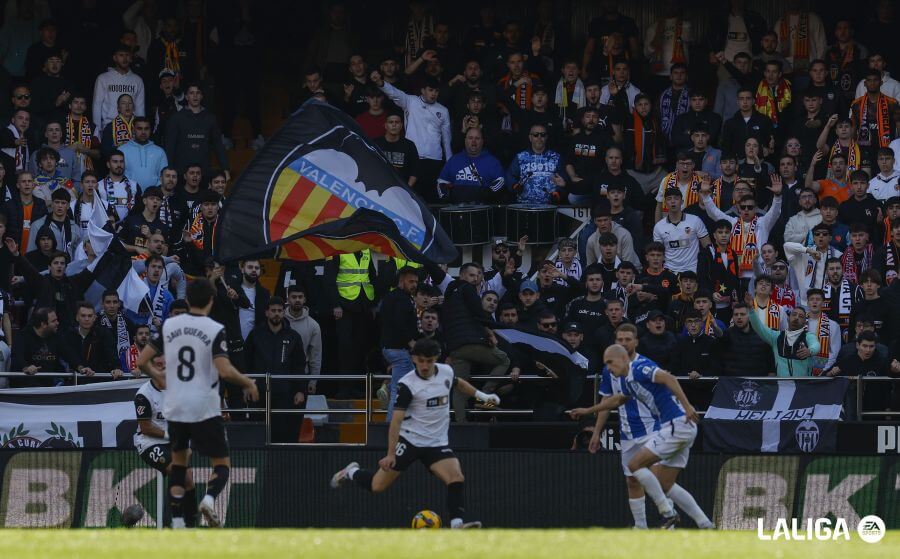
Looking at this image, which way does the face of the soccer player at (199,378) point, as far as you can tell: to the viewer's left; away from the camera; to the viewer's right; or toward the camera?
away from the camera

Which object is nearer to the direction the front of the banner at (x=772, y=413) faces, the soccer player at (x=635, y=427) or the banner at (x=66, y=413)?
the soccer player

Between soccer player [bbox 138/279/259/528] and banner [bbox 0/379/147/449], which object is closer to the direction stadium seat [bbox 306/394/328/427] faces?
the soccer player

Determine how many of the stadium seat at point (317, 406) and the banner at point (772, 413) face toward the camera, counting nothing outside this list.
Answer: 2

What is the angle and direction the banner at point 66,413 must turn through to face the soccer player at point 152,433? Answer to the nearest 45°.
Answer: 0° — it already faces them

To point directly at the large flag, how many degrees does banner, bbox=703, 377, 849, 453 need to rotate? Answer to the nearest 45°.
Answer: approximately 90° to its right
